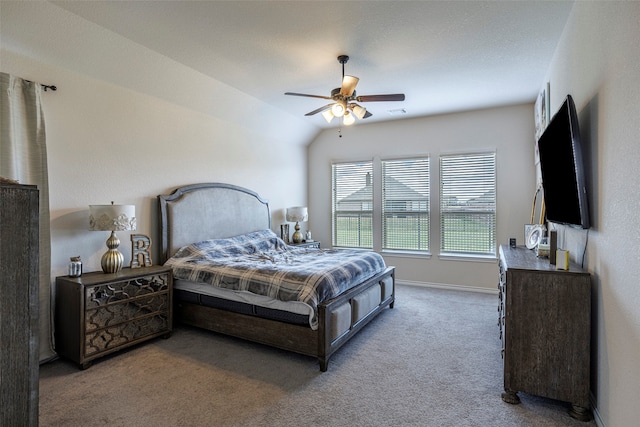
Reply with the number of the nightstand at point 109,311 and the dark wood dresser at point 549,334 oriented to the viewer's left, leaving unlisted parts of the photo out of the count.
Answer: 1

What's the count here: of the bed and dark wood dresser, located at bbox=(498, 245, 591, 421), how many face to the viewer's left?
1

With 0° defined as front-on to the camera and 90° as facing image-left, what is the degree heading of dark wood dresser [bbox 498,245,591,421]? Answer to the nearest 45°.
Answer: approximately 90°

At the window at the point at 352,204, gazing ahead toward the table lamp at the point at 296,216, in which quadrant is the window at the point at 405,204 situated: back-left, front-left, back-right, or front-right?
back-left

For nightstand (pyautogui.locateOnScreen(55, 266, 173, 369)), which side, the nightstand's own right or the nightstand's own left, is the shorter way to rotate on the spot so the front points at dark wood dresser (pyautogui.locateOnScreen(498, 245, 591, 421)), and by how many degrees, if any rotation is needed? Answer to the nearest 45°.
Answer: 0° — it already faces it

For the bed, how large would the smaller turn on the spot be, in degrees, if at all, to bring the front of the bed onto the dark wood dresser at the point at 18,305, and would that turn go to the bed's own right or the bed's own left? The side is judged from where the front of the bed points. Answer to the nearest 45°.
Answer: approximately 45° to the bed's own right

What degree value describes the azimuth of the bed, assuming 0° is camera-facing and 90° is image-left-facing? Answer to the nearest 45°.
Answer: approximately 315°

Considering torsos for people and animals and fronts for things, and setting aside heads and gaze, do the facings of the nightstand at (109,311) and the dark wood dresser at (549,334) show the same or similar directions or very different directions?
very different directions

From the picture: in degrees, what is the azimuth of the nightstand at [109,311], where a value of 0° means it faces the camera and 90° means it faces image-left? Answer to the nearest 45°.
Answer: approximately 315°

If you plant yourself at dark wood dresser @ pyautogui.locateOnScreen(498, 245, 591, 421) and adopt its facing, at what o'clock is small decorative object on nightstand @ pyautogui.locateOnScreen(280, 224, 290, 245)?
The small decorative object on nightstand is roughly at 1 o'clock from the dark wood dresser.
